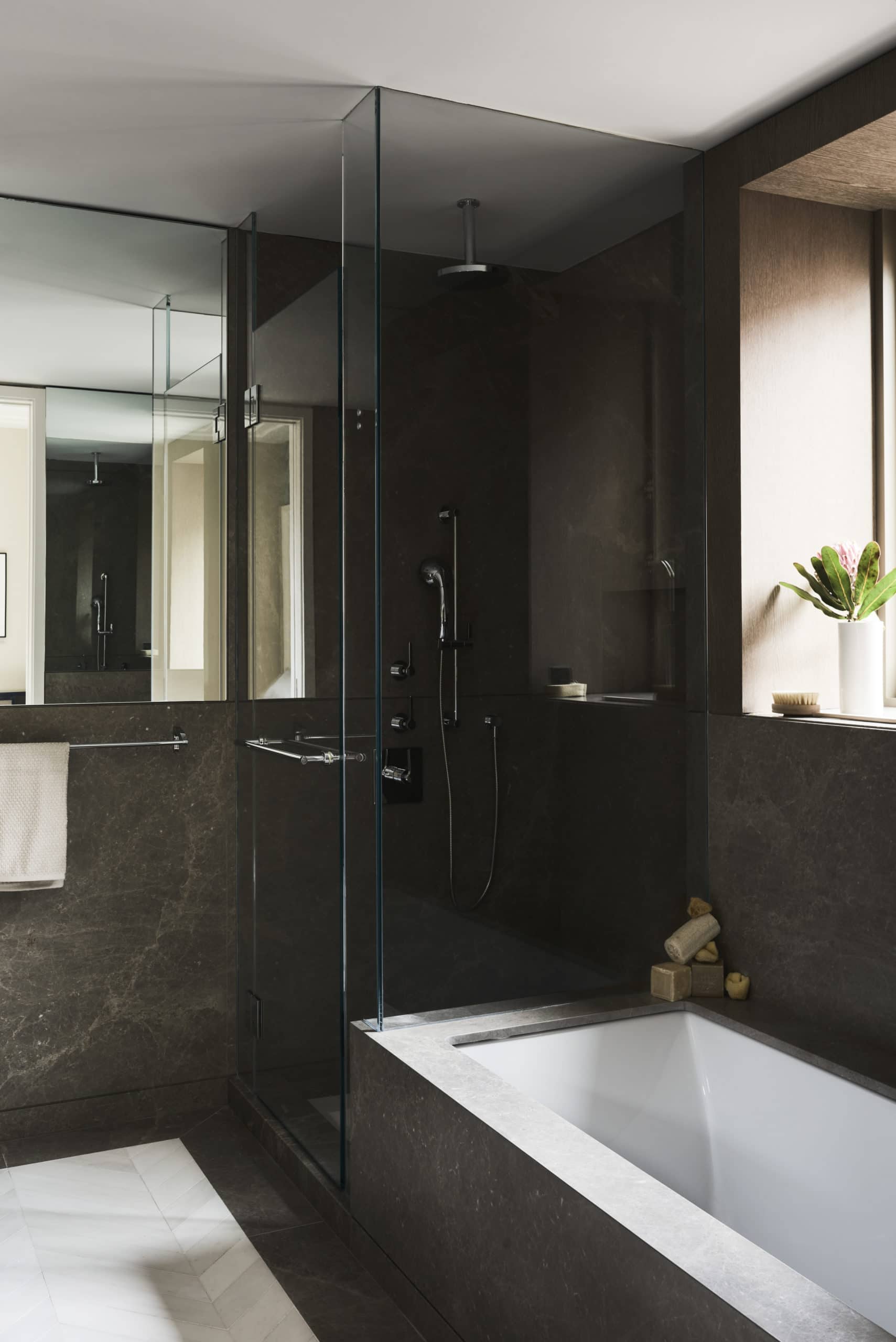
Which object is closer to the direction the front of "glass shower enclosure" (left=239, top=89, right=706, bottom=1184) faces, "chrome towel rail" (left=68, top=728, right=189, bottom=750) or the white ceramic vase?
the chrome towel rail

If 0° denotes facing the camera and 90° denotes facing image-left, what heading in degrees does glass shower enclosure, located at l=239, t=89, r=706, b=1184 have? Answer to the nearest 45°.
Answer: approximately 45°

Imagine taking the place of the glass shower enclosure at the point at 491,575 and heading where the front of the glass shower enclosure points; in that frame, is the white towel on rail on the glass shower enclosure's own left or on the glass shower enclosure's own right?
on the glass shower enclosure's own right

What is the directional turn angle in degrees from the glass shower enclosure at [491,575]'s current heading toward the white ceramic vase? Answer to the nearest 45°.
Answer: approximately 135° to its left

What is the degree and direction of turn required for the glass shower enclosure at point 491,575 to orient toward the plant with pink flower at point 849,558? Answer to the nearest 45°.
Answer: approximately 135° to its left
